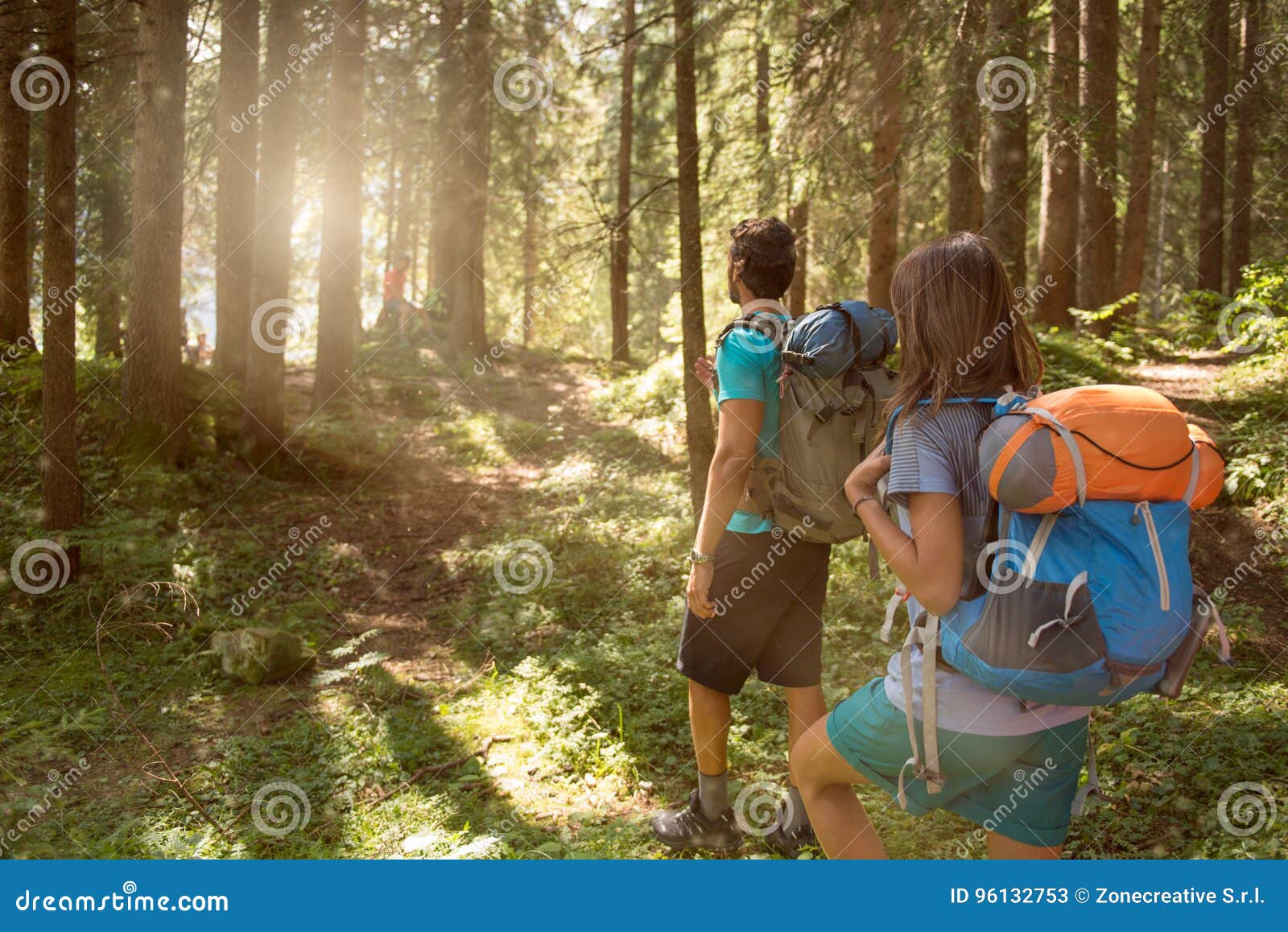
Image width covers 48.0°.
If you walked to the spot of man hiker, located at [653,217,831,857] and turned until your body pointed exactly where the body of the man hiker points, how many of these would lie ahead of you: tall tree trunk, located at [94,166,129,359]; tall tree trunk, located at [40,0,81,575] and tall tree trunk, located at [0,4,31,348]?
3

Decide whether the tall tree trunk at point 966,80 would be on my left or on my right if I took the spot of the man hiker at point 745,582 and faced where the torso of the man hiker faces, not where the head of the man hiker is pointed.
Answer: on my right

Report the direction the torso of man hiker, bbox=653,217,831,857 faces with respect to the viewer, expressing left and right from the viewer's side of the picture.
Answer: facing away from the viewer and to the left of the viewer

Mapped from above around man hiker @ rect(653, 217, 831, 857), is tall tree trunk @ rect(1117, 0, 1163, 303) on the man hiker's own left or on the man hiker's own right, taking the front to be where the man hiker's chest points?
on the man hiker's own right

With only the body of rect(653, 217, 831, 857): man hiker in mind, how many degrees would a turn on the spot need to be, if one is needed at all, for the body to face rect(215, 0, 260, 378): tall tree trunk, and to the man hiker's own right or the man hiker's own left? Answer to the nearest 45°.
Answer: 0° — they already face it

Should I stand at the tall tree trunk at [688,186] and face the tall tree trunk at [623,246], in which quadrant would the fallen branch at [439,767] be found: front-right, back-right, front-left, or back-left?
back-left

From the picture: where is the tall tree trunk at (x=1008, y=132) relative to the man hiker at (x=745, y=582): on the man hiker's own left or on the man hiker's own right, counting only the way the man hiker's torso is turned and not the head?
on the man hiker's own right
